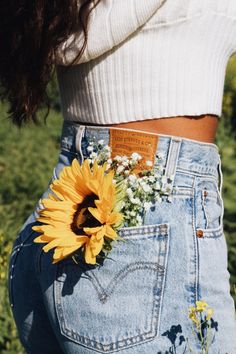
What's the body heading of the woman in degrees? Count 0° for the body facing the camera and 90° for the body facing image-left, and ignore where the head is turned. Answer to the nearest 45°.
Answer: approximately 225°
